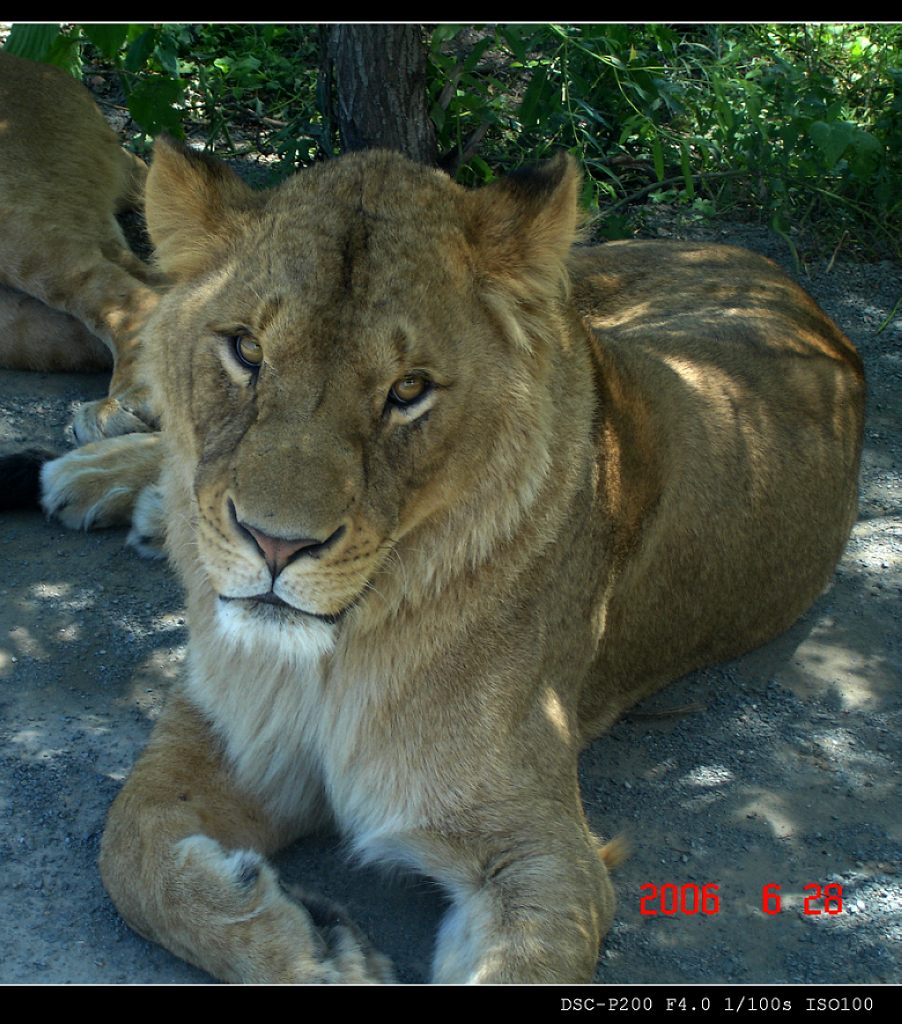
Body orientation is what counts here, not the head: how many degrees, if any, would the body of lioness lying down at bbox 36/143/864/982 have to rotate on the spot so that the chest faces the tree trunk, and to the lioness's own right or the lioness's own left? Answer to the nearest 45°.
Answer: approximately 135° to the lioness's own right

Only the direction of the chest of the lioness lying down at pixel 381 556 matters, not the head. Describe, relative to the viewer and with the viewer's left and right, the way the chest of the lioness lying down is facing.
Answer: facing the viewer and to the left of the viewer

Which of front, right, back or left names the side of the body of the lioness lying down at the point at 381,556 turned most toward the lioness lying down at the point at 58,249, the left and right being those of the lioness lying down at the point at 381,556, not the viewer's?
right
